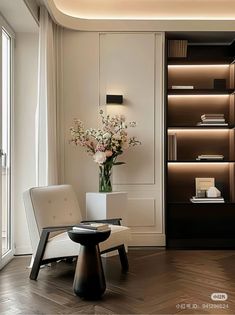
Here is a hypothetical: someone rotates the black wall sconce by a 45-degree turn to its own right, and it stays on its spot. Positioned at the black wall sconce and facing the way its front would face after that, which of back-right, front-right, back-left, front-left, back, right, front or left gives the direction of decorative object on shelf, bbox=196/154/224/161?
back-left

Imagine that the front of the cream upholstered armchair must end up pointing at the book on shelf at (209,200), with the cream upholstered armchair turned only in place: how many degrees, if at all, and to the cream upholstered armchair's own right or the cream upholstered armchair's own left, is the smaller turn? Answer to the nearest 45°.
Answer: approximately 90° to the cream upholstered armchair's own left

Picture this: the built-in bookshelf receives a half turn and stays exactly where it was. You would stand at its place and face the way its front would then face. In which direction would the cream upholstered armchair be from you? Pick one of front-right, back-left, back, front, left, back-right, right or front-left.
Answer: back-left

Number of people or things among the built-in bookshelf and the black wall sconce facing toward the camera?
2

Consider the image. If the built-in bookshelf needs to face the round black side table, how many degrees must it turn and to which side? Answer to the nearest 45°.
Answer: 0° — it already faces it

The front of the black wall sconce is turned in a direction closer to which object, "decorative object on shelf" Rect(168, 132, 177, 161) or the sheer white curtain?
the sheer white curtain

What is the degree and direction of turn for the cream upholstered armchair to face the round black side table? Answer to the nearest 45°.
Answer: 0° — it already faces it

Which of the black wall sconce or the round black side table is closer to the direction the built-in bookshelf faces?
the round black side table

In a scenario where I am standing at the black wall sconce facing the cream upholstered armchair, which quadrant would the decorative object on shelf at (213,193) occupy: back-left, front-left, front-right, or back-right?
back-left

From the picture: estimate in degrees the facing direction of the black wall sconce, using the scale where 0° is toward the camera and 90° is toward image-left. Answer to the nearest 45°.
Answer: approximately 0°

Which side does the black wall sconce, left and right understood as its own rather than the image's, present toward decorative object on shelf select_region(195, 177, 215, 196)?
left

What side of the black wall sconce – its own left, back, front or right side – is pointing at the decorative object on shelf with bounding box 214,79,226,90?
left
